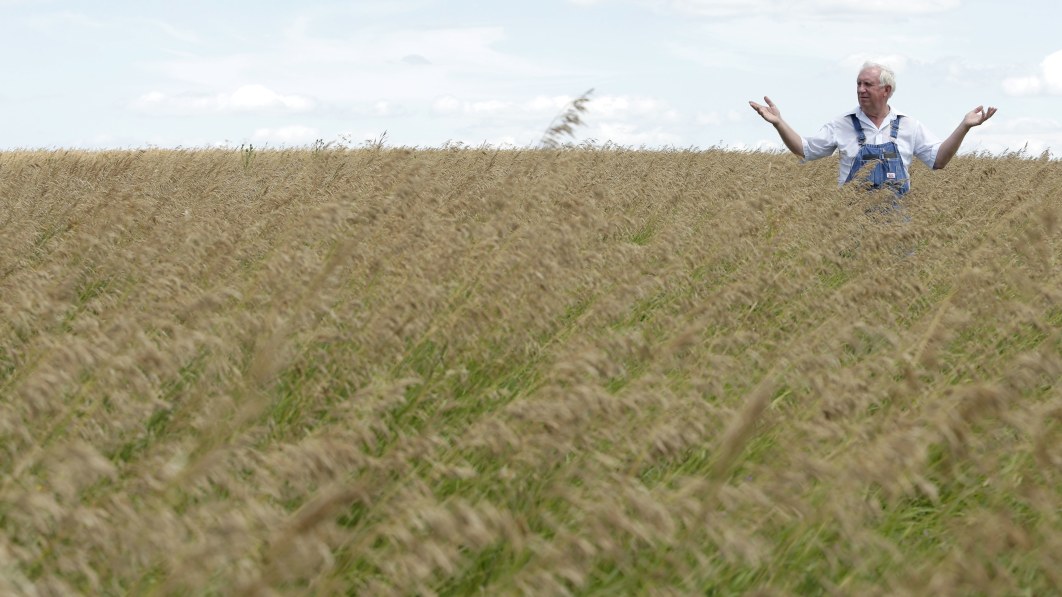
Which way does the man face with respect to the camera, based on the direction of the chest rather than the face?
toward the camera
